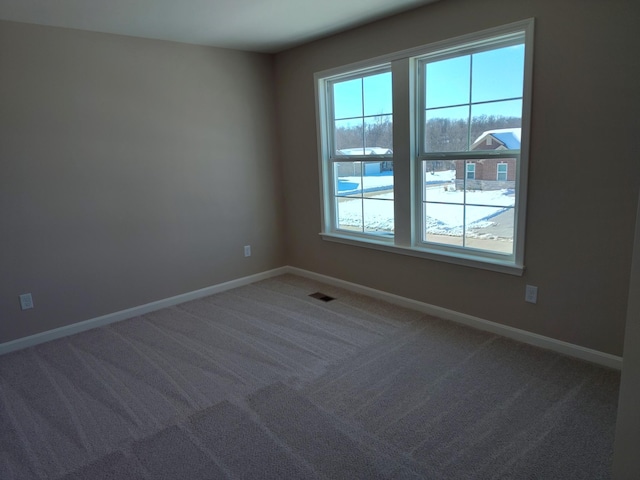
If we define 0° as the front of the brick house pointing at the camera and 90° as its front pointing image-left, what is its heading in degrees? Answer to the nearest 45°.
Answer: approximately 0°

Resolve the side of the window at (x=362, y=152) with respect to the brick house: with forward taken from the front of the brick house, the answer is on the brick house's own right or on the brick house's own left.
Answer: on the brick house's own right
